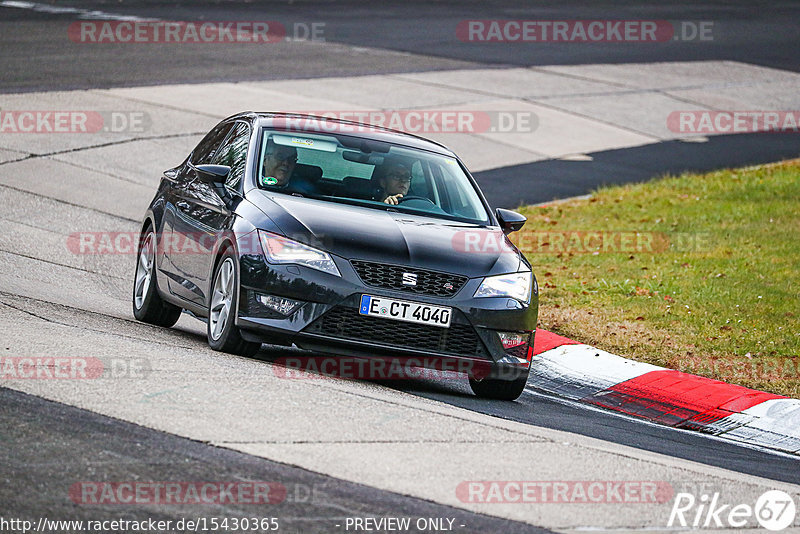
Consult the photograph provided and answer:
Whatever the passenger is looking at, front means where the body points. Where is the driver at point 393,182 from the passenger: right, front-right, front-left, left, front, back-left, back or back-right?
front-left

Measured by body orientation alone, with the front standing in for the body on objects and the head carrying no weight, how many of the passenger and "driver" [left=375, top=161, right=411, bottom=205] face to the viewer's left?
0

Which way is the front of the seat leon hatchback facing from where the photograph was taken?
facing the viewer and to the right of the viewer

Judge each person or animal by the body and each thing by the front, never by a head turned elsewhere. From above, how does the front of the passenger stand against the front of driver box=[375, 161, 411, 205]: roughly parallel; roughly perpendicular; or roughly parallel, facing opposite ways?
roughly parallel

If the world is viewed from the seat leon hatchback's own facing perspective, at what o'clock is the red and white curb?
The red and white curb is roughly at 10 o'clock from the seat leon hatchback.

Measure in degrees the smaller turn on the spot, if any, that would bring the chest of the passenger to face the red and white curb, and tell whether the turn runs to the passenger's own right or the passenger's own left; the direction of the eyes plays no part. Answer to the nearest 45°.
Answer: approximately 45° to the passenger's own left

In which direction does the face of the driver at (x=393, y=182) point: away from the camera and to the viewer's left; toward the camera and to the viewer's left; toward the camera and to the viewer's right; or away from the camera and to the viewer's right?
toward the camera and to the viewer's right

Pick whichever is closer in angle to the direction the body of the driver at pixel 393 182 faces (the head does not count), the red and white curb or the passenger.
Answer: the red and white curb

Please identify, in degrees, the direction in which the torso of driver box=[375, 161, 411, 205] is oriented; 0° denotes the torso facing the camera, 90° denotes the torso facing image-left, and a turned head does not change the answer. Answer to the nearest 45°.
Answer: approximately 315°
